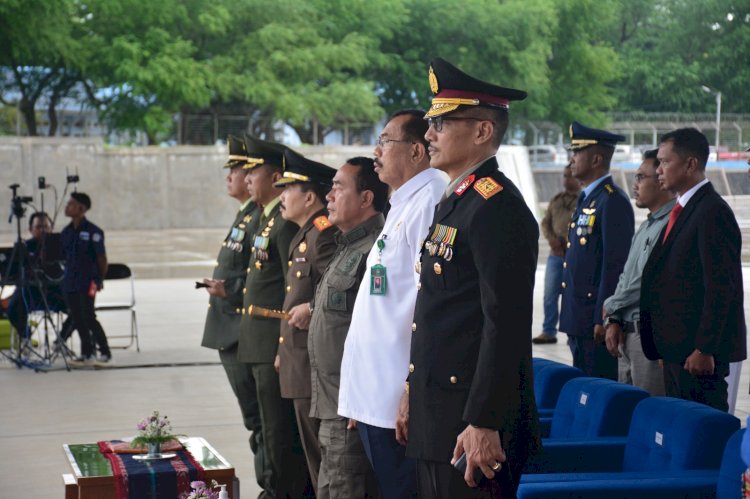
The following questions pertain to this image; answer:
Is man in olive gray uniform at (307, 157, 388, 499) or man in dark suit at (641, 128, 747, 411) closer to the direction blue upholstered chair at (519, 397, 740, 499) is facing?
the man in olive gray uniform

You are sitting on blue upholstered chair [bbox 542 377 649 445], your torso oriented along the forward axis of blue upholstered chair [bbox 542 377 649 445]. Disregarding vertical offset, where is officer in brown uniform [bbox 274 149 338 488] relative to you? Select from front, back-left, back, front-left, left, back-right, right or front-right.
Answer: front-right

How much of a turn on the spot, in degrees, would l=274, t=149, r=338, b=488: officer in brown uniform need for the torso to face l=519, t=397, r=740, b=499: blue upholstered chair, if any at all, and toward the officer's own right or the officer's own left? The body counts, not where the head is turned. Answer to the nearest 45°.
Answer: approximately 135° to the officer's own left

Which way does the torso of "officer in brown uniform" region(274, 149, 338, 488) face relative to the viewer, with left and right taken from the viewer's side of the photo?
facing to the left of the viewer

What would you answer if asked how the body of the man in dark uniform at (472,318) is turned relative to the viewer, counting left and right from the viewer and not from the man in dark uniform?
facing to the left of the viewer

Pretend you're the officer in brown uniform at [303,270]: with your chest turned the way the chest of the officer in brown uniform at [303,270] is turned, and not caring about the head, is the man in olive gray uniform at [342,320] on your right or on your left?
on your left

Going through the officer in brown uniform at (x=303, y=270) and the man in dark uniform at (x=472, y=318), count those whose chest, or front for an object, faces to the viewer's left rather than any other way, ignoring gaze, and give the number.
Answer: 2

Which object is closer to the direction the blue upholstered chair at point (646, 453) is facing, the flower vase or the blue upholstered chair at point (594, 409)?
the flower vase

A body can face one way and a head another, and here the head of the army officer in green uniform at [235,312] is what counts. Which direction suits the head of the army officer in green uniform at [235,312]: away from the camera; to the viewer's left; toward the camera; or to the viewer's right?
to the viewer's left

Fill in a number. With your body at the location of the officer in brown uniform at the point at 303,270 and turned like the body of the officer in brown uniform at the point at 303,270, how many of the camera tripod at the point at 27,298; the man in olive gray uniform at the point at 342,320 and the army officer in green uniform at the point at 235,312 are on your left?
1
